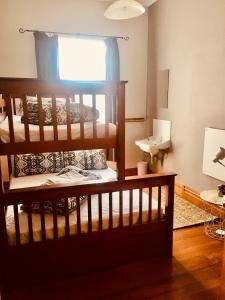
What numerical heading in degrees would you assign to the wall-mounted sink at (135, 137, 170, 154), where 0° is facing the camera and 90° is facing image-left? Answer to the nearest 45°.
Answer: approximately 45°

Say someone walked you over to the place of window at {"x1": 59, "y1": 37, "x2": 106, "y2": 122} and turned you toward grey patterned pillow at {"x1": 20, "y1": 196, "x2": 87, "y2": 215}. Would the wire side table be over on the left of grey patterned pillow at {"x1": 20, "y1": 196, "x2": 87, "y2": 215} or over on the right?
left

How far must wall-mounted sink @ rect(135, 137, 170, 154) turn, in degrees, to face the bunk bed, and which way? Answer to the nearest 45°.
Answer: approximately 45° to its left

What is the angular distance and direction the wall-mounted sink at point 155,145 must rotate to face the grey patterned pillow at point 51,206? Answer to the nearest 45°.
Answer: approximately 45° to its left

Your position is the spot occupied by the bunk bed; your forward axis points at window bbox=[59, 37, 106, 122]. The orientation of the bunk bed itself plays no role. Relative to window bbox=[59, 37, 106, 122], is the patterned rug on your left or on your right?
right

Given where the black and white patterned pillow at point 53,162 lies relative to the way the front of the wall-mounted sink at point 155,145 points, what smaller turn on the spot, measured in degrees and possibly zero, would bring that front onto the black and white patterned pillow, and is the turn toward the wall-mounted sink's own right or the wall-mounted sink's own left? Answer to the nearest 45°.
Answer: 0° — it already faces it

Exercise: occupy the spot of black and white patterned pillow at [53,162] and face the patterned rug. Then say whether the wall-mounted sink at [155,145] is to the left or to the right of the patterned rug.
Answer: left
